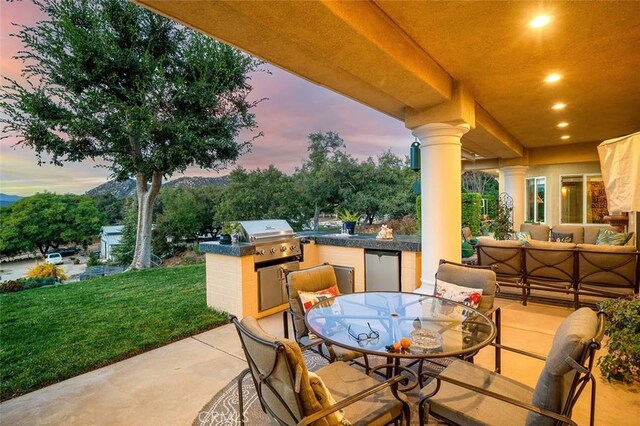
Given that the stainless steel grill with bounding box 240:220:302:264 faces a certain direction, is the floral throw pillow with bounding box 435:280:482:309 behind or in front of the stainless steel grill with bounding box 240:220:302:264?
in front

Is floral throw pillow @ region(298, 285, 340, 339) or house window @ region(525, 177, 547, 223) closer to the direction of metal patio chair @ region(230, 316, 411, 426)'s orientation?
the house window

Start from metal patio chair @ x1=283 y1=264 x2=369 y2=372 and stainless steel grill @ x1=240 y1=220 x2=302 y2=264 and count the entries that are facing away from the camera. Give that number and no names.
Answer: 0

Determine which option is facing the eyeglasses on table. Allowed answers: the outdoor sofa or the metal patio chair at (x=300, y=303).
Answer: the metal patio chair

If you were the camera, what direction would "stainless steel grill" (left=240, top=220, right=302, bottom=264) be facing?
facing the viewer and to the right of the viewer

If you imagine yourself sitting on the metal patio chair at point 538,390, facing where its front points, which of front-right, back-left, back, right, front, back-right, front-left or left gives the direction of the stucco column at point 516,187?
front-right

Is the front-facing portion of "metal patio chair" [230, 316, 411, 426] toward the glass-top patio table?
yes

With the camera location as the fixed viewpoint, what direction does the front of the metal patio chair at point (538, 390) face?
facing away from the viewer and to the left of the viewer

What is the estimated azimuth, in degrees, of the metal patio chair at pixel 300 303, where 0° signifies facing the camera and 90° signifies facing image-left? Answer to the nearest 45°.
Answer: approximately 315°

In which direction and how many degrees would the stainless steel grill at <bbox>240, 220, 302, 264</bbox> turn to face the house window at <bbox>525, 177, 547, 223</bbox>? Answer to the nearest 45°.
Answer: approximately 90° to its left
